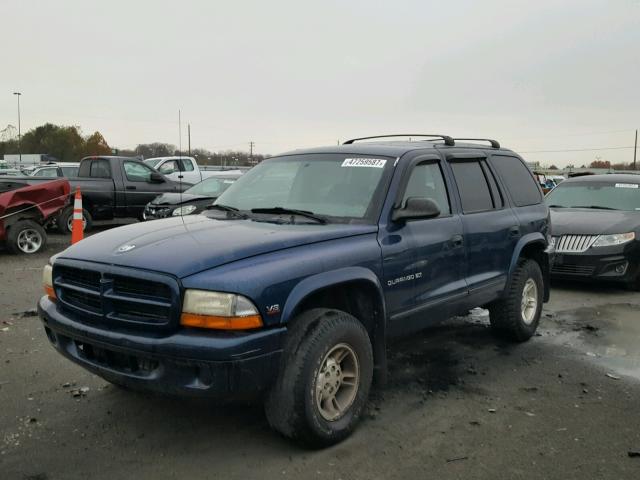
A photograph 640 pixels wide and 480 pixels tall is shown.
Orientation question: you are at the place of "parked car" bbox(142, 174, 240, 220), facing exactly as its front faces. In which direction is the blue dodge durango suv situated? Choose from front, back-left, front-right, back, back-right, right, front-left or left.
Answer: front-left

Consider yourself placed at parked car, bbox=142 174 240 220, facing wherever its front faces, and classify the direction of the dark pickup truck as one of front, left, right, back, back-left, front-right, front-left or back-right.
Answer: right

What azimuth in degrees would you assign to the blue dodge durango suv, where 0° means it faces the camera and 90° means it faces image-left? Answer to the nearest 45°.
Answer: approximately 45°

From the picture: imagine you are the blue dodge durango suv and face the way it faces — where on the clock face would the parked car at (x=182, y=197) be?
The parked car is roughly at 4 o'clock from the blue dodge durango suv.

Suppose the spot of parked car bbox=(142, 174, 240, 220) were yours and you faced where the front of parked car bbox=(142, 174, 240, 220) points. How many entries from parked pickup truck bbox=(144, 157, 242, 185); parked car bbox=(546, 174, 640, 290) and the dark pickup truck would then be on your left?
1

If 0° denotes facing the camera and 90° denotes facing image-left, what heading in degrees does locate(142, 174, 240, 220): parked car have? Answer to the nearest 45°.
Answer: approximately 45°

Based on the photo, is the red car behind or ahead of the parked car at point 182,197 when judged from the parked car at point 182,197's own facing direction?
ahead

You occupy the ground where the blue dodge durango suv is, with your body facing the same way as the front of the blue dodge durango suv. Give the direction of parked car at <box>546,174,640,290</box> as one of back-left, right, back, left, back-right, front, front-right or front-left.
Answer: back

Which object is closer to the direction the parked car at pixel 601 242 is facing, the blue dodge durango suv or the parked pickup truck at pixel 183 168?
the blue dodge durango suv

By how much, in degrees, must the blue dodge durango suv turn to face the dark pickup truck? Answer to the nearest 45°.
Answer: approximately 135° to its right

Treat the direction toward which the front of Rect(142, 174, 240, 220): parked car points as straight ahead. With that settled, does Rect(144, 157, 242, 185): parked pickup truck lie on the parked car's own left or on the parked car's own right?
on the parked car's own right

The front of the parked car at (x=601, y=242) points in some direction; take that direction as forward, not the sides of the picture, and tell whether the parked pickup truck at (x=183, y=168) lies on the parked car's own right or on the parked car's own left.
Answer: on the parked car's own right

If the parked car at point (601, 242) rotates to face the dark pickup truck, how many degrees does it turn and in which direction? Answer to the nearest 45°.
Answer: approximately 45° to its right

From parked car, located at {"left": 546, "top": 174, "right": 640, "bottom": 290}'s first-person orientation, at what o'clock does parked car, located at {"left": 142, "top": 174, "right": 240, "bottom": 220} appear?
parked car, located at {"left": 142, "top": 174, "right": 240, "bottom": 220} is roughly at 2 o'clock from parked car, located at {"left": 546, "top": 174, "right": 640, "bottom": 290}.

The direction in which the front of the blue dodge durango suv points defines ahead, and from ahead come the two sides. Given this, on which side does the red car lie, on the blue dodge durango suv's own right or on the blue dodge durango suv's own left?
on the blue dodge durango suv's own right

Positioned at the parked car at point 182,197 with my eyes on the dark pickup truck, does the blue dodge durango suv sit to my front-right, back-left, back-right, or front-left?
back-left
